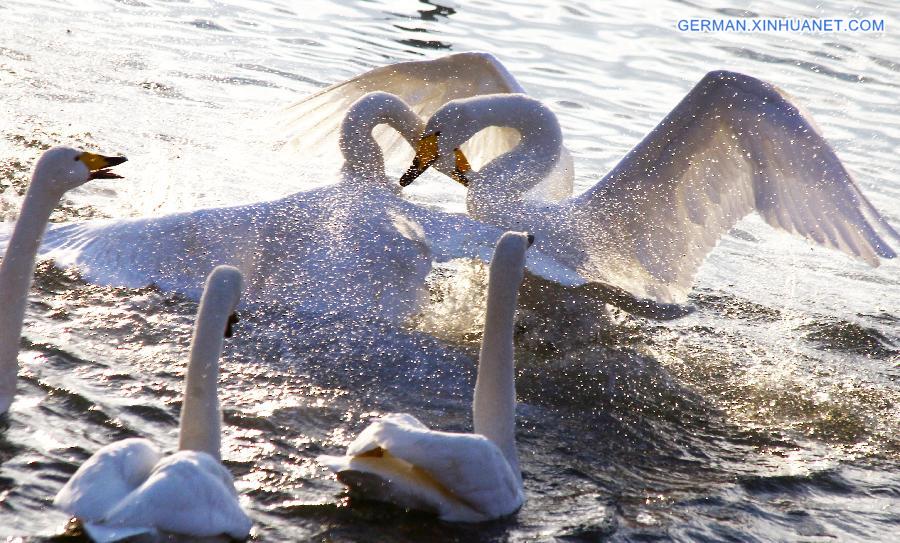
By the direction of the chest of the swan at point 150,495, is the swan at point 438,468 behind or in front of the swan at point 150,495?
in front

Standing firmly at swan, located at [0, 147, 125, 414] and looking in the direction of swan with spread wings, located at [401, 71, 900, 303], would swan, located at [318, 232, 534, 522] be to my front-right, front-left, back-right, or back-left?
front-right

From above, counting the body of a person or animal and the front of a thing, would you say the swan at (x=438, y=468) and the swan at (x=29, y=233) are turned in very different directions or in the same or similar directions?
same or similar directions

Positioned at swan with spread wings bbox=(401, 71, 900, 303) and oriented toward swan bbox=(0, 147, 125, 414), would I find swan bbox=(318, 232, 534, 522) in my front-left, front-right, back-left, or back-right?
front-left

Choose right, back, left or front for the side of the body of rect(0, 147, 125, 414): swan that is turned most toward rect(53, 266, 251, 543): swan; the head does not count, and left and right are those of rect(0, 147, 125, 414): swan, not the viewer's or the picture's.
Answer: right

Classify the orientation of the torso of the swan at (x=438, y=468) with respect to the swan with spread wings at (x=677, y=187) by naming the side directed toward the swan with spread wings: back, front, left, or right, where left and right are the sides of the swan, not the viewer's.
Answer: front

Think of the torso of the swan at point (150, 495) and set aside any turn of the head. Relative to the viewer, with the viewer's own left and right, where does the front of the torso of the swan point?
facing away from the viewer and to the right of the viewer

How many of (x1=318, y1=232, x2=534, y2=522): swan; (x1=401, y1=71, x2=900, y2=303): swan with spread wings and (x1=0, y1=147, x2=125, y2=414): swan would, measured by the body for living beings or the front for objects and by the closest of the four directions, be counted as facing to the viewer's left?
1

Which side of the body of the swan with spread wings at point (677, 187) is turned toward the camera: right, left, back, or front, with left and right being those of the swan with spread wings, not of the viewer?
left

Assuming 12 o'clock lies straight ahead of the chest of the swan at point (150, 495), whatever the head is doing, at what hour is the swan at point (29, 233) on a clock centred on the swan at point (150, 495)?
the swan at point (29, 233) is roughly at 10 o'clock from the swan at point (150, 495).

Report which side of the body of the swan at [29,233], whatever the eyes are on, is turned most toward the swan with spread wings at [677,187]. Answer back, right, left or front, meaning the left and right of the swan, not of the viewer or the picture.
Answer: front

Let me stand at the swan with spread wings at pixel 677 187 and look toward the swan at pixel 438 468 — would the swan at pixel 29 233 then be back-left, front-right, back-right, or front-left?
front-right

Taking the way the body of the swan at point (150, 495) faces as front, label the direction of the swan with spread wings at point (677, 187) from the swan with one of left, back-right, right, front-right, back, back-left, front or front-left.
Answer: front

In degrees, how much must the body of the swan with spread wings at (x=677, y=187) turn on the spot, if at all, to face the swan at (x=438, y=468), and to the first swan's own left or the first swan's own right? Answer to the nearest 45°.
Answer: approximately 90° to the first swan's own left

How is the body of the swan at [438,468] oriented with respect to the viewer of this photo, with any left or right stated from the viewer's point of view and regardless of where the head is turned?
facing away from the viewer and to the right of the viewer

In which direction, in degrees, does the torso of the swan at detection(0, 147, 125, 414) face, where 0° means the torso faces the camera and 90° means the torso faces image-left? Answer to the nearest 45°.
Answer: approximately 270°

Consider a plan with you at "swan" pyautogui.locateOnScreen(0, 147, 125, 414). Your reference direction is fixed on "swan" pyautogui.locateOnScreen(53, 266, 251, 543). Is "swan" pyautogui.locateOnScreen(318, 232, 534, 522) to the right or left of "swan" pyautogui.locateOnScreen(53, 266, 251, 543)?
left

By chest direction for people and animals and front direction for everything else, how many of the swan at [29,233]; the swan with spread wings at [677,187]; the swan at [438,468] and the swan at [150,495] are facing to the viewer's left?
1
